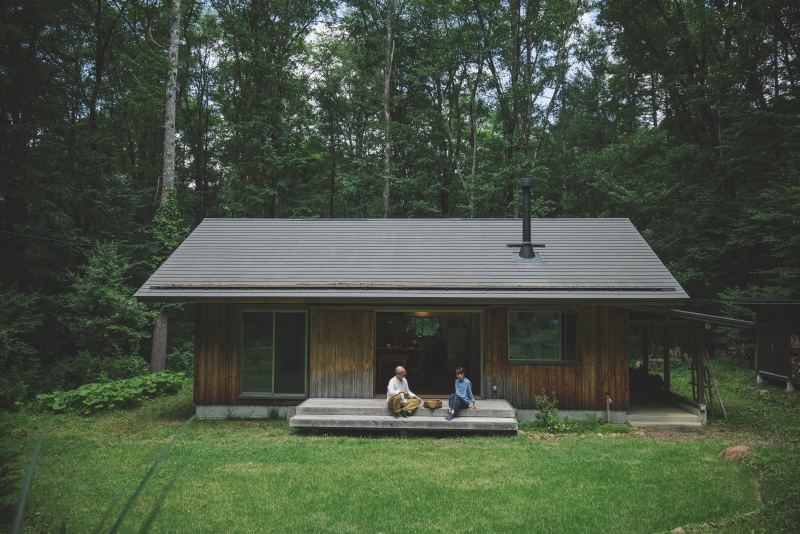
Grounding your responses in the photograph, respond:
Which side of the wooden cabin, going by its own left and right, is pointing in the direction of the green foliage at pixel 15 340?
right

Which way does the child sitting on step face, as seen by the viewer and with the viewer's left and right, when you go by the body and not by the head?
facing the viewer and to the left of the viewer

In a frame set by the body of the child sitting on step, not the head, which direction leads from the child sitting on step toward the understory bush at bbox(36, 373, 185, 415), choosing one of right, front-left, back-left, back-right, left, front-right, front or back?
front-right

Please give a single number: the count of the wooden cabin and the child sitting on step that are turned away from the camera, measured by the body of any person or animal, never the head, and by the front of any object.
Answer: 0

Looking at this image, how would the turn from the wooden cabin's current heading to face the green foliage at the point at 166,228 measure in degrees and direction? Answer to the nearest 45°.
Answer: approximately 135° to its right

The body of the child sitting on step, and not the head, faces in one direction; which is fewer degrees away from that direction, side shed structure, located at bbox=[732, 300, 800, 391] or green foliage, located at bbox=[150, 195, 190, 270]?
the green foliage

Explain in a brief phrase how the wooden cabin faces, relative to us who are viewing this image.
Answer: facing the viewer
